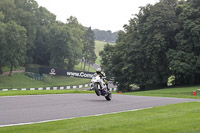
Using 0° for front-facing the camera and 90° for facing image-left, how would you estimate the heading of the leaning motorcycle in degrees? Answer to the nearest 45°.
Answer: approximately 45°

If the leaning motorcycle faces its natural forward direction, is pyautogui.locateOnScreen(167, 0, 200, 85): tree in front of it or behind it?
behind
